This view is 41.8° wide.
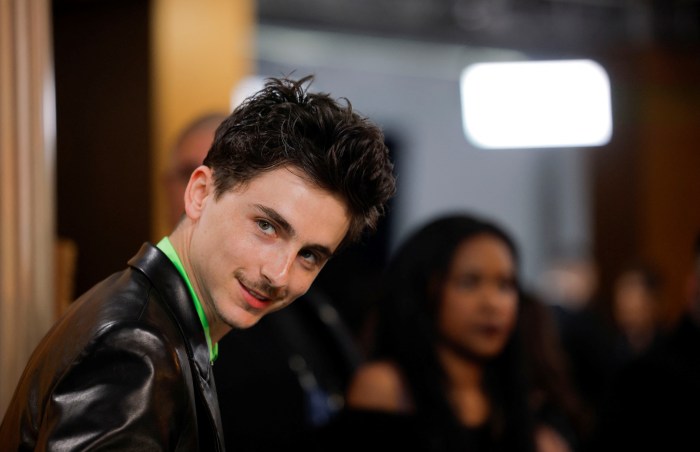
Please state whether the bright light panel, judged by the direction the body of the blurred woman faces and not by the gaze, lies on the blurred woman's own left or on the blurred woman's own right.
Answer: on the blurred woman's own left

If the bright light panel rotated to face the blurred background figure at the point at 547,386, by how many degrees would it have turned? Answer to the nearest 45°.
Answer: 0° — it already faces them

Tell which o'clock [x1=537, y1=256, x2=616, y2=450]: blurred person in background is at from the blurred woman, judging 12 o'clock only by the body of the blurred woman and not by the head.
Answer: The blurred person in background is roughly at 8 o'clock from the blurred woman.

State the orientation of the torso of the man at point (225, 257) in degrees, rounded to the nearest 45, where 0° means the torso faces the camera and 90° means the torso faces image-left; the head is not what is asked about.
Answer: approximately 315°

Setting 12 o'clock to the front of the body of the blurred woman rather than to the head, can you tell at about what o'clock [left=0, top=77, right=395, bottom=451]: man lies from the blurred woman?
The man is roughly at 2 o'clock from the blurred woman.

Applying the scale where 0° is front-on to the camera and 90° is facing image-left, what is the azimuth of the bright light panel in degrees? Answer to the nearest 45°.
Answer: approximately 0°

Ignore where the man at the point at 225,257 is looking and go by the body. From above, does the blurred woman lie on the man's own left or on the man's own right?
on the man's own left

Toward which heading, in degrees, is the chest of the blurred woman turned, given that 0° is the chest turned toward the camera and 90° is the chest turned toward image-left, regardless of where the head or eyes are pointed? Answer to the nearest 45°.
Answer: approximately 315°

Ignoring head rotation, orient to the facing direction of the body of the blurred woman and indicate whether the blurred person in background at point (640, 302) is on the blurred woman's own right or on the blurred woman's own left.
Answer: on the blurred woman's own left
